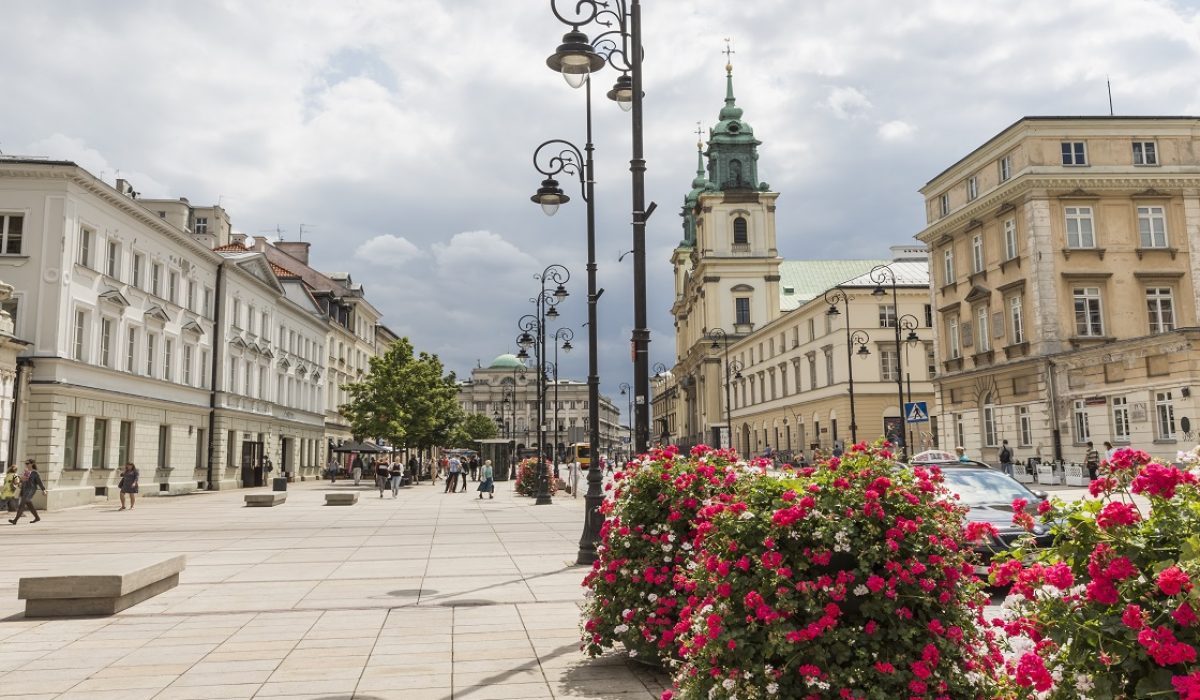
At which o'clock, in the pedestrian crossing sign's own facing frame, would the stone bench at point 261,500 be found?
The stone bench is roughly at 3 o'clock from the pedestrian crossing sign.

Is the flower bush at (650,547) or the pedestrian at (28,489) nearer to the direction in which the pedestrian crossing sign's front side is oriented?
the flower bush

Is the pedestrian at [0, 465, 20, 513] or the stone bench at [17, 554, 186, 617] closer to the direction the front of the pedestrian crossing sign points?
the stone bench

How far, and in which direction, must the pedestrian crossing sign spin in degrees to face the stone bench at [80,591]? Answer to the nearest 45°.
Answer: approximately 45° to its right

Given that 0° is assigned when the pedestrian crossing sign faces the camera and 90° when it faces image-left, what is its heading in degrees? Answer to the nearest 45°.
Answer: approximately 0°

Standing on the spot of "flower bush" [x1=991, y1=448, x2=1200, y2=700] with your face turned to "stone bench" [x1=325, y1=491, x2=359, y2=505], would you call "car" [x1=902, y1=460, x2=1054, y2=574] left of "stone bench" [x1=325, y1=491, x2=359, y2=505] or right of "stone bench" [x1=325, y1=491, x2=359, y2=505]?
right

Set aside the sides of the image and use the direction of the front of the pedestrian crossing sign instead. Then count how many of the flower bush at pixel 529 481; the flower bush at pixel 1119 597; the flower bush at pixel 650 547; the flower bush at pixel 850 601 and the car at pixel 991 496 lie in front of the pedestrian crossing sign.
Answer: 4

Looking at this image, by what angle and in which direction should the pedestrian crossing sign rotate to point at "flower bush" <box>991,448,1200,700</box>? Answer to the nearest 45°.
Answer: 0° — it already faces it

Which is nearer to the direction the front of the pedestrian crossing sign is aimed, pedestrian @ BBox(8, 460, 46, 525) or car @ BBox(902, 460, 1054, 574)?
the car

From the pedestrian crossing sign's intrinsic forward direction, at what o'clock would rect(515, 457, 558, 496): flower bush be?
The flower bush is roughly at 4 o'clock from the pedestrian crossing sign.

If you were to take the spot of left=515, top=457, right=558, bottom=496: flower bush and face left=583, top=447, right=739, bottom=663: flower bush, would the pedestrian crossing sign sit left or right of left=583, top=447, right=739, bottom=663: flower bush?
left

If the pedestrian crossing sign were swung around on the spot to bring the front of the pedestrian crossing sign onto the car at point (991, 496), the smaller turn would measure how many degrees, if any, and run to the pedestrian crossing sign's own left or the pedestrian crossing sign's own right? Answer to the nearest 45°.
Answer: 0° — it already faces it

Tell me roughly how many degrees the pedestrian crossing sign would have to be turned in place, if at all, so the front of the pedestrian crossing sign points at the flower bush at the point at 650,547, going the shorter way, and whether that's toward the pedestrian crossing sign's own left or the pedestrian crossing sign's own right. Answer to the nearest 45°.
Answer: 0° — it already faces it

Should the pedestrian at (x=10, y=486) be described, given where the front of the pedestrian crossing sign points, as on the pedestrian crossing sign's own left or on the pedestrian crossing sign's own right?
on the pedestrian crossing sign's own right

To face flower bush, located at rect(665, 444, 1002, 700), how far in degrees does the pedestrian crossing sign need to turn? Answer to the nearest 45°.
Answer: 0° — it already faces it
